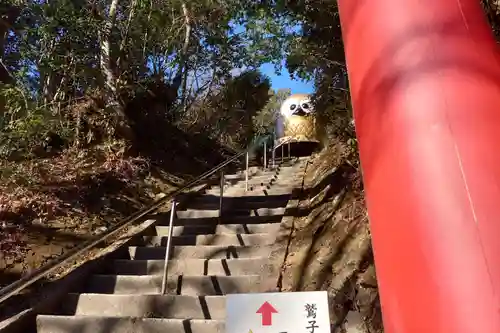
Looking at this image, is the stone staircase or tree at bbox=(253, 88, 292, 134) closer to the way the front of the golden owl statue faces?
the stone staircase

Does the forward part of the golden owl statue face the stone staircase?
yes

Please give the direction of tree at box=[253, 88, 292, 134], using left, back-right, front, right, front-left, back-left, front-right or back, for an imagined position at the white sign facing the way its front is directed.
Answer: back

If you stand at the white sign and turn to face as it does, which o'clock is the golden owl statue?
The golden owl statue is roughly at 6 o'clock from the white sign.

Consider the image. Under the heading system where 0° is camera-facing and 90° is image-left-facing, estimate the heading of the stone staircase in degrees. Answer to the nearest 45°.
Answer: approximately 0°

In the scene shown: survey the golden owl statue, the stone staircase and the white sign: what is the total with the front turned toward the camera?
3

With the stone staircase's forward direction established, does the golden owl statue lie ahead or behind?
behind

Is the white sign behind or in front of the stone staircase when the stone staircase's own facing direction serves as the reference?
in front

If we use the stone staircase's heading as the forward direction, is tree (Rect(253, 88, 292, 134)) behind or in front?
behind

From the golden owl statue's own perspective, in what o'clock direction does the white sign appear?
The white sign is roughly at 12 o'clock from the golden owl statue.

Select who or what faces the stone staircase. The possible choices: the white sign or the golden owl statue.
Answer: the golden owl statue
